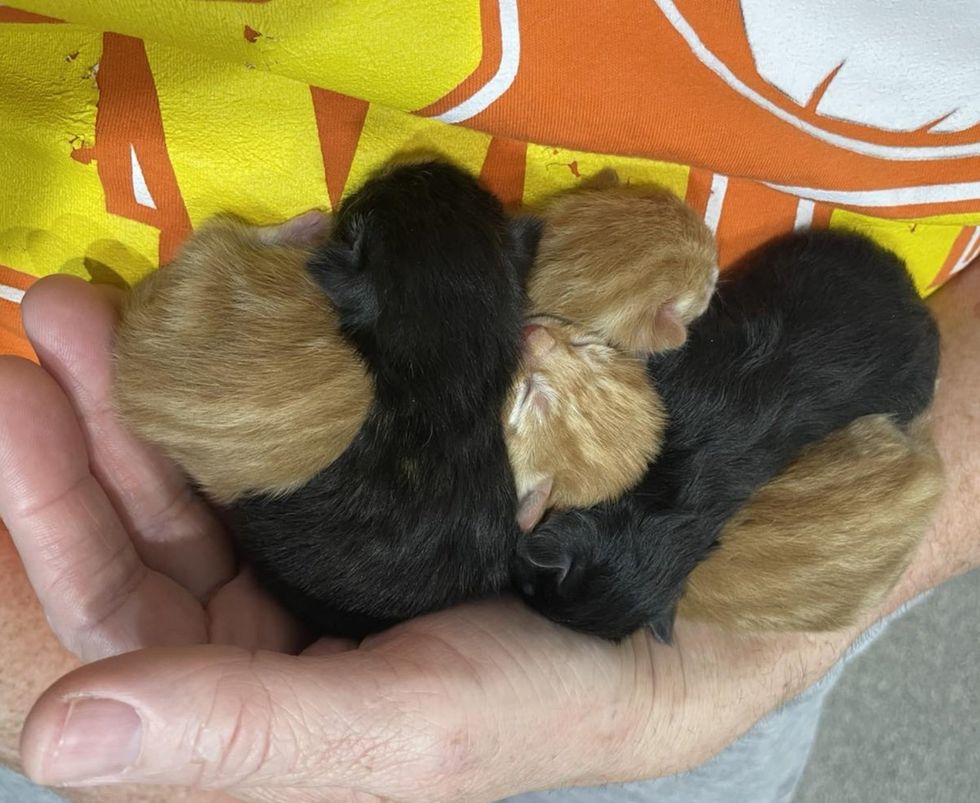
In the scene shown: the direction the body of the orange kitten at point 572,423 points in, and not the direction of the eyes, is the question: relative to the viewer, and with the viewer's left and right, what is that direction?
facing away from the viewer and to the left of the viewer

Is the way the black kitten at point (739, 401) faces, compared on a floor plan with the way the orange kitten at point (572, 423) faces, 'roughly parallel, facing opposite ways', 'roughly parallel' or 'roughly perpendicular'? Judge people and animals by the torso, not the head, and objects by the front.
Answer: roughly perpendicular

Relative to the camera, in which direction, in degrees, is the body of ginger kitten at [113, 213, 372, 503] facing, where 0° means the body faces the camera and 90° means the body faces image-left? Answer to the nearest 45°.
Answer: approximately 225°

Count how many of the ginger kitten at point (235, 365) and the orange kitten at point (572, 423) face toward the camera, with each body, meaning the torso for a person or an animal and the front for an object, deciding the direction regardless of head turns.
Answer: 0

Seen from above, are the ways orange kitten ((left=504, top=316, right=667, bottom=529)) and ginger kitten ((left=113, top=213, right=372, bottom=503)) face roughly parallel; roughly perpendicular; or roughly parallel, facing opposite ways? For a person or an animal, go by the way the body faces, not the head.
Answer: roughly perpendicular
